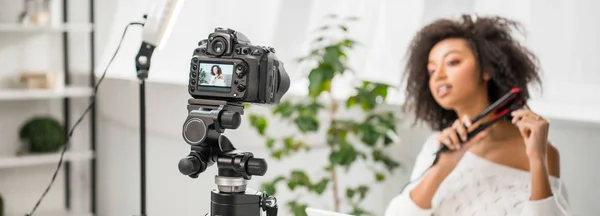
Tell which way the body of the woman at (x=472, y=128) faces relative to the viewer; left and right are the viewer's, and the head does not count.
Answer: facing the viewer and to the left of the viewer

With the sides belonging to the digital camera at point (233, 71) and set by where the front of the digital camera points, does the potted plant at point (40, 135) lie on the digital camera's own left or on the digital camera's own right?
on the digital camera's own left

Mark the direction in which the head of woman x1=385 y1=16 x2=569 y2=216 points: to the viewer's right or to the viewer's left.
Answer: to the viewer's left

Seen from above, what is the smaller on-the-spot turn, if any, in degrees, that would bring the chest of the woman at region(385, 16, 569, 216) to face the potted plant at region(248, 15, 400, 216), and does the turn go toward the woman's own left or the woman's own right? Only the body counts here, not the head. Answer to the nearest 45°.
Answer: approximately 90° to the woman's own right

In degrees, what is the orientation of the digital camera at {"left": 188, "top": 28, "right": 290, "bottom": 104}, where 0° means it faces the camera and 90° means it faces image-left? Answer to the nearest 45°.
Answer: approximately 225°
